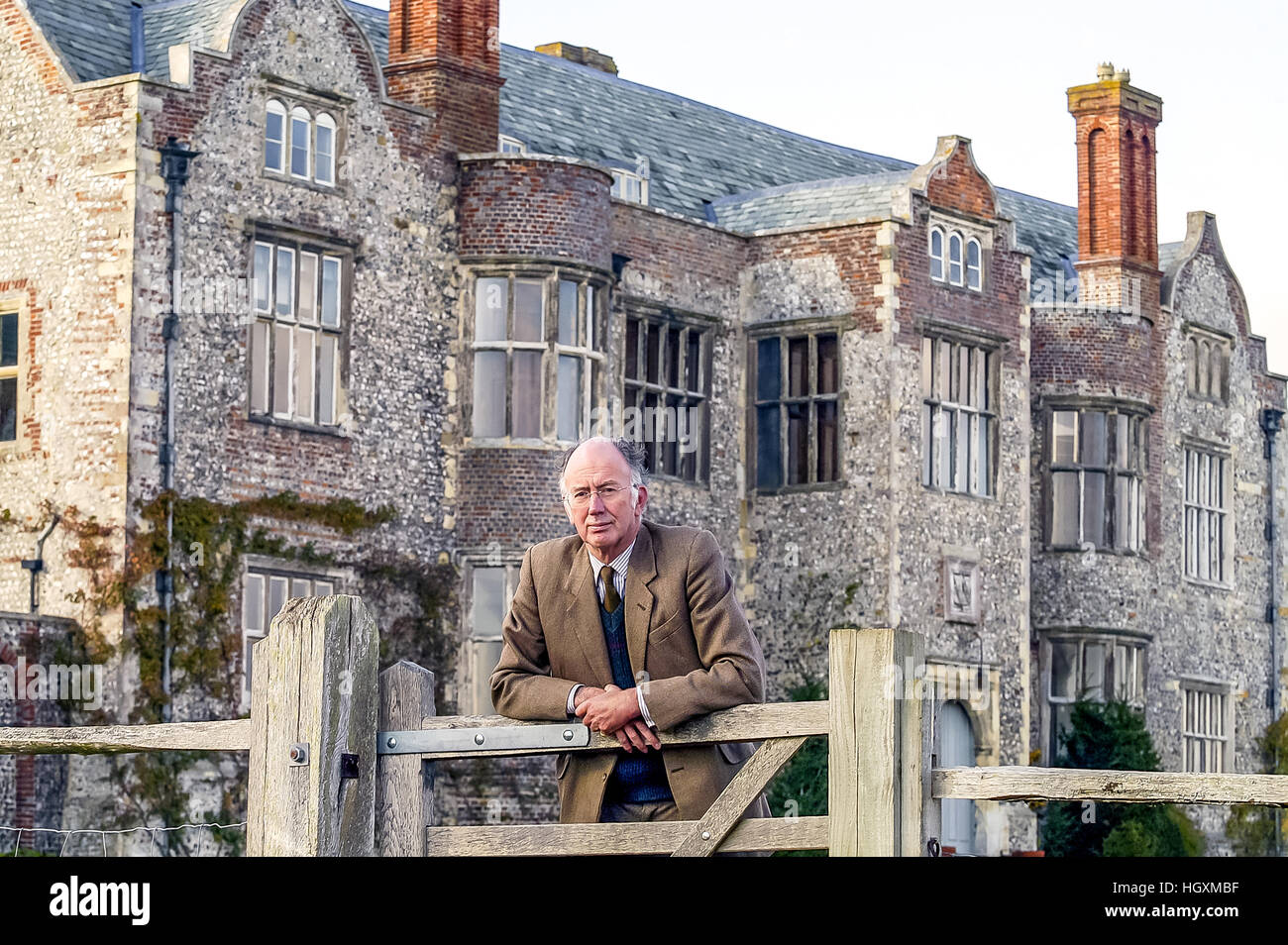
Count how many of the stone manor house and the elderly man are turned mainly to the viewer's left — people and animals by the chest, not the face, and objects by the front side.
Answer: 0

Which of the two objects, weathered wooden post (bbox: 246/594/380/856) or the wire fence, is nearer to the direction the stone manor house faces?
the weathered wooden post

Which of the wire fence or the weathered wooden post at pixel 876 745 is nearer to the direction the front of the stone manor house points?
the weathered wooden post

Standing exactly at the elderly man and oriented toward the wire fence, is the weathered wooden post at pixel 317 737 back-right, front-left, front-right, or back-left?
front-left

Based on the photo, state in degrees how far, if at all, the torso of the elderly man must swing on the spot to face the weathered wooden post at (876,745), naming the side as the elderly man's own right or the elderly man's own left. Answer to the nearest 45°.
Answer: approximately 45° to the elderly man's own left

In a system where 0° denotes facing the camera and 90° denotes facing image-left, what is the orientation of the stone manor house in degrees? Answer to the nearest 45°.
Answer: approximately 315°

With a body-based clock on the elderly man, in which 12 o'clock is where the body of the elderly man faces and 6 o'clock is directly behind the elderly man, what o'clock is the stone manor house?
The stone manor house is roughly at 6 o'clock from the elderly man.

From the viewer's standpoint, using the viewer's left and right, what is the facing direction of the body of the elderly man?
facing the viewer

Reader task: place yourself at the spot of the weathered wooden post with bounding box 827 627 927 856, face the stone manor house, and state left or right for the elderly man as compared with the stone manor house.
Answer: left

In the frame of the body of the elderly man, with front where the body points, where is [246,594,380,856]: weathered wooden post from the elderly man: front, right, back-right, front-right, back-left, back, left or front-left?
right

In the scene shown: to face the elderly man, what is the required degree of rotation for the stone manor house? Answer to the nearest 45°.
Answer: approximately 45° to its right
